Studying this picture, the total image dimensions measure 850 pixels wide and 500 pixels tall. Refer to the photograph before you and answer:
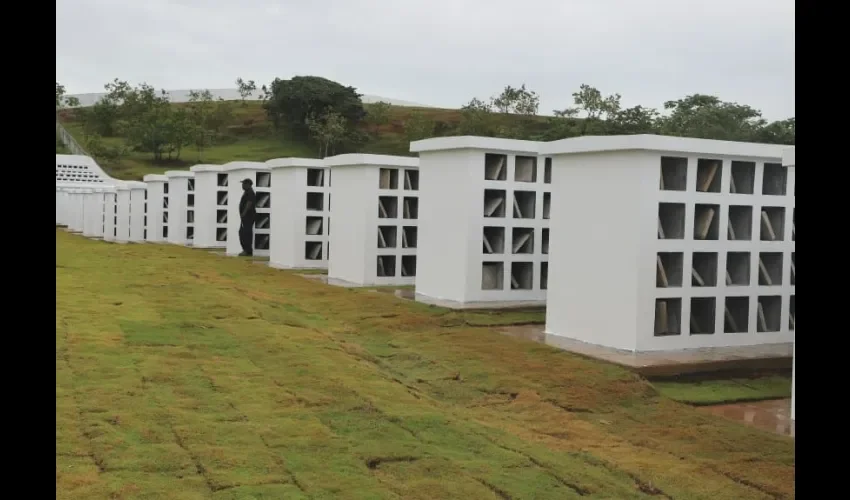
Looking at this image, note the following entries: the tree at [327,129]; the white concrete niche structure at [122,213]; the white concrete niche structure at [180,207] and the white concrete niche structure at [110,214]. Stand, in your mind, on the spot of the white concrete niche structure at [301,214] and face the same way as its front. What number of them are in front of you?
0

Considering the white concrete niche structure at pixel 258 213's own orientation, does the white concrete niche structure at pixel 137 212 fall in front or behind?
behind

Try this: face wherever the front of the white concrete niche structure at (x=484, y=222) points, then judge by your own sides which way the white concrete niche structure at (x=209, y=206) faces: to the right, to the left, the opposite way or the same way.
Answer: the same way

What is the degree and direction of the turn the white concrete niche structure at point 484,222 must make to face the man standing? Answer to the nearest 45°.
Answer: approximately 180°

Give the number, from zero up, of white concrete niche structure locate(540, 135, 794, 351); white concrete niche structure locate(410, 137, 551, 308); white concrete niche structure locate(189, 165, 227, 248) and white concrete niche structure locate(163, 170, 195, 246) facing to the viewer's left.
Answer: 0

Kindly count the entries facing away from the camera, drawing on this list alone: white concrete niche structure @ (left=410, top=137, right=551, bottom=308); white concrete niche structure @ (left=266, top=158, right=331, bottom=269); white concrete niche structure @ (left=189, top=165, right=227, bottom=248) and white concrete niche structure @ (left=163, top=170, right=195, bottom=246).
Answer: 0

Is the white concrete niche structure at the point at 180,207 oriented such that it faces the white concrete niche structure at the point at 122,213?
no

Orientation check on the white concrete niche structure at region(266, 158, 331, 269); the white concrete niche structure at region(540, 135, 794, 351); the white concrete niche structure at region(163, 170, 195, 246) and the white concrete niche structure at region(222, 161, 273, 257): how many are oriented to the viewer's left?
0

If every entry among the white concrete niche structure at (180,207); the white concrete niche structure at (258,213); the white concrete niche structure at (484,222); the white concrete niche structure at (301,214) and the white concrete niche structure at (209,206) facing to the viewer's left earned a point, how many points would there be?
0

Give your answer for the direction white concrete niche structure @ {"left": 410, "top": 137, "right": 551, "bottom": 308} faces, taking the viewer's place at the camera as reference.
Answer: facing the viewer and to the right of the viewer

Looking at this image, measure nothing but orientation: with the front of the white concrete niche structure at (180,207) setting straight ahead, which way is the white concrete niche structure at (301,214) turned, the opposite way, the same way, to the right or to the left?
the same way

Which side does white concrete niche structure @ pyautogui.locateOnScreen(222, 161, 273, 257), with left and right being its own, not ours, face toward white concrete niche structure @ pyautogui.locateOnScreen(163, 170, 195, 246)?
back

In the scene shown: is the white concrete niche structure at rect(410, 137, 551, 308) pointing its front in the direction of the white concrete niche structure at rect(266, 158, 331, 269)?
no

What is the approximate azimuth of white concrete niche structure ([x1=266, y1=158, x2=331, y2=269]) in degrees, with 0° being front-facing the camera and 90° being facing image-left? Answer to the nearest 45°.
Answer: approximately 315°

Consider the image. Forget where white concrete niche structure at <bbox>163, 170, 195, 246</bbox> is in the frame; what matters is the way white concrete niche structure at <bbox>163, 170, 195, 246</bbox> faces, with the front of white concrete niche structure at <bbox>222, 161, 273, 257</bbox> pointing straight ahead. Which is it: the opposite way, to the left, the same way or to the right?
the same way

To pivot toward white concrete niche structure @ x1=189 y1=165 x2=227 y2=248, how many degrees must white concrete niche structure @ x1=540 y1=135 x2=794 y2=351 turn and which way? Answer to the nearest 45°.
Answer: approximately 180°
